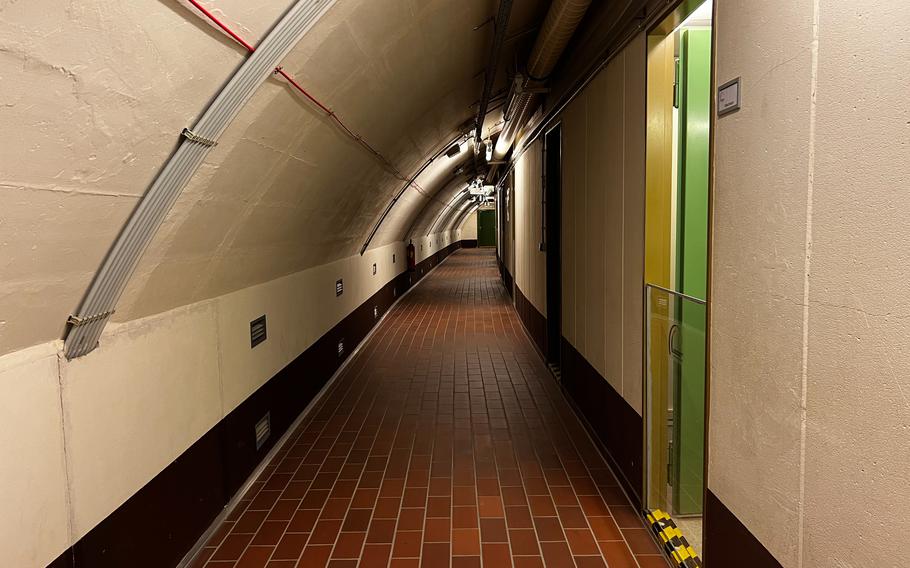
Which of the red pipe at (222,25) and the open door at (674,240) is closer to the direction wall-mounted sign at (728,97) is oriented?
the red pipe

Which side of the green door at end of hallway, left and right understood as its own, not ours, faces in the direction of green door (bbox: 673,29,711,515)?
front

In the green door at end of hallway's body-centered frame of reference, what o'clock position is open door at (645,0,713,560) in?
The open door is roughly at 12 o'clock from the green door at end of hallway.

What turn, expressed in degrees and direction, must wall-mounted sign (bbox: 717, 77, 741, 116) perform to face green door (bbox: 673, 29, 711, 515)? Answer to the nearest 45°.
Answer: approximately 135° to its right

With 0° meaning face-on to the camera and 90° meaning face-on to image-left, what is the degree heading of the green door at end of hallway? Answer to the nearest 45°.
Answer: approximately 0°

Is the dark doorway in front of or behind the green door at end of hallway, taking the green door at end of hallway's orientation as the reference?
in front

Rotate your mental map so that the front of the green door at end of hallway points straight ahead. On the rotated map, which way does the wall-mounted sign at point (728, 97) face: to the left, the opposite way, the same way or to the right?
to the right

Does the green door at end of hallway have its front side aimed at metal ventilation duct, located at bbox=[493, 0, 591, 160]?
yes

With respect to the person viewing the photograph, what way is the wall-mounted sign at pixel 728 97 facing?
facing the viewer and to the left of the viewer

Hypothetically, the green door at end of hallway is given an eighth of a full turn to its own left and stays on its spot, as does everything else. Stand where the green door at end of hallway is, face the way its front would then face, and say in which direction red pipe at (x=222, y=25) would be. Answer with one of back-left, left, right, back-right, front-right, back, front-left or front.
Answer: front-right

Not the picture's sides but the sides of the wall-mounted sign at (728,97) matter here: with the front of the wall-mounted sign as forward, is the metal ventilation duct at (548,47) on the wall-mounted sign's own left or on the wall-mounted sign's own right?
on the wall-mounted sign's own right

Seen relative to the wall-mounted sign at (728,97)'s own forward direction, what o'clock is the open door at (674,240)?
The open door is roughly at 4 o'clock from the wall-mounted sign.

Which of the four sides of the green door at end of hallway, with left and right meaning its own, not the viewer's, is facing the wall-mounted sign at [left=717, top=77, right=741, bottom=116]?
front

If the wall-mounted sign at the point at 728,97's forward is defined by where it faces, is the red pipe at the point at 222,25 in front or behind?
in front
